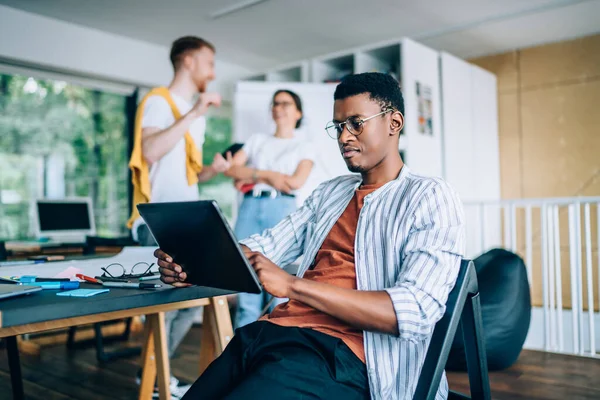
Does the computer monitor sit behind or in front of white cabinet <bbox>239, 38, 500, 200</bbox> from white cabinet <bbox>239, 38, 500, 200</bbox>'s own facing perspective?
in front

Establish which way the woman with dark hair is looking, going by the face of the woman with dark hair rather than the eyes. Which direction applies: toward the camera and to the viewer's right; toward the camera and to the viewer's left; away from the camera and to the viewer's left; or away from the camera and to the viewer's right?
toward the camera and to the viewer's left

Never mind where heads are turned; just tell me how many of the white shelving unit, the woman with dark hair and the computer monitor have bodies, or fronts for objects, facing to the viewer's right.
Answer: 0

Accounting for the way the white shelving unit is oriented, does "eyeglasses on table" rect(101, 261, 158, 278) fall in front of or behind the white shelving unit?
in front

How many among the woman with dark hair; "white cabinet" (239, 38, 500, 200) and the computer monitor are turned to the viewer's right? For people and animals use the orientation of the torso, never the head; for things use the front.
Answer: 0

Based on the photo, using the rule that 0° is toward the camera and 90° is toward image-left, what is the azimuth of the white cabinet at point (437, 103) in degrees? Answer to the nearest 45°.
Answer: approximately 45°

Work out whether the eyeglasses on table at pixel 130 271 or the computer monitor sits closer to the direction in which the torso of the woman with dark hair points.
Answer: the eyeglasses on table

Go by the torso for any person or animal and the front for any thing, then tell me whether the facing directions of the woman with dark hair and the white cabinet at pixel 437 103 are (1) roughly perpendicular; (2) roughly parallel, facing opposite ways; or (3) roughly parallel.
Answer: roughly parallel

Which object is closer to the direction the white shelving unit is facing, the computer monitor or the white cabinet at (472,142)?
the computer monitor

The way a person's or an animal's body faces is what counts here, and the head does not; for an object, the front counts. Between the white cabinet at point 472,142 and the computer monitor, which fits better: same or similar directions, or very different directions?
same or similar directions

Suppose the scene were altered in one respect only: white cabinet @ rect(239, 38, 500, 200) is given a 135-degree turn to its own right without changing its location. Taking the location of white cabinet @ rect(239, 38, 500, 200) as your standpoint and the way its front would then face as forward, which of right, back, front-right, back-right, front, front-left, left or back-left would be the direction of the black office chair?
back

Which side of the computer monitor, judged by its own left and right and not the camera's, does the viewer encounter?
front

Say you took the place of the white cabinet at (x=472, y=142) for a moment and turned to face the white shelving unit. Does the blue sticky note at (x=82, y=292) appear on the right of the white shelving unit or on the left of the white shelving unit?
left

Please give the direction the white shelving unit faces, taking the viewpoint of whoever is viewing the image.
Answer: facing the viewer and to the left of the viewer

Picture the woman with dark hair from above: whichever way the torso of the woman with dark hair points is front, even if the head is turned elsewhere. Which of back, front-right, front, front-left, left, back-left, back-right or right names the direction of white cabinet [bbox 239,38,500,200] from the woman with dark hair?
back

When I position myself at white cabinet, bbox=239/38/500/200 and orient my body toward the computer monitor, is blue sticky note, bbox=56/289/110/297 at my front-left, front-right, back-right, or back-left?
front-left

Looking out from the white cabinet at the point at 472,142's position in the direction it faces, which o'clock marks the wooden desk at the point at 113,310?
The wooden desk is roughly at 2 o'clock from the white cabinet.

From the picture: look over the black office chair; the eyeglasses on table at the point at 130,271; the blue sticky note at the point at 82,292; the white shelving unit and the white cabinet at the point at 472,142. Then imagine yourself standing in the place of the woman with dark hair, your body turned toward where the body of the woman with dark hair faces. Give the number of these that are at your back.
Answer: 2
